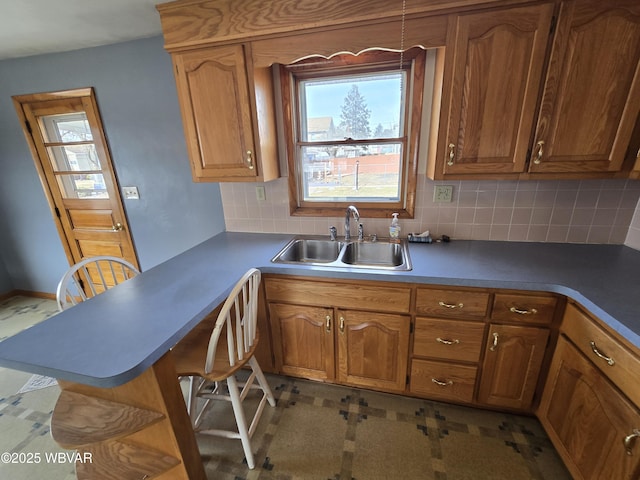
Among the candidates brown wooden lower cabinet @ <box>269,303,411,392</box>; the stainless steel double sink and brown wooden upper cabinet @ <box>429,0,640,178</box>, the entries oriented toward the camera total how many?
3

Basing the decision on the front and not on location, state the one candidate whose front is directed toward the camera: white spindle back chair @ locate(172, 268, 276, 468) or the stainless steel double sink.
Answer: the stainless steel double sink

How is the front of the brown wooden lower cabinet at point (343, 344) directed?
toward the camera

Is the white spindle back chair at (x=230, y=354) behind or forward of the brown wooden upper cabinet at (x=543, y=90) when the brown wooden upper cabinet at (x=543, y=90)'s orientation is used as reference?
forward

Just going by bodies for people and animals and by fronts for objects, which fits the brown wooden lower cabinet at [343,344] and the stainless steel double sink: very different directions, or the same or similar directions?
same or similar directions

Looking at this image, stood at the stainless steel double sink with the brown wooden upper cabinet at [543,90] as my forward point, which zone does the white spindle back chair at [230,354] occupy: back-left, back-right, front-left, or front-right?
back-right

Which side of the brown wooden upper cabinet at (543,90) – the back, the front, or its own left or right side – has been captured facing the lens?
front

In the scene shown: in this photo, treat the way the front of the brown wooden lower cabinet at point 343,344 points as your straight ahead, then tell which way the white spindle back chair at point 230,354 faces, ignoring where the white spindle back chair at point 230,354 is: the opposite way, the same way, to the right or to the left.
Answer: to the right

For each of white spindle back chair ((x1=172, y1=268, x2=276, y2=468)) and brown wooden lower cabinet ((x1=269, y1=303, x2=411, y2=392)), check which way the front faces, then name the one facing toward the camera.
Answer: the brown wooden lower cabinet
